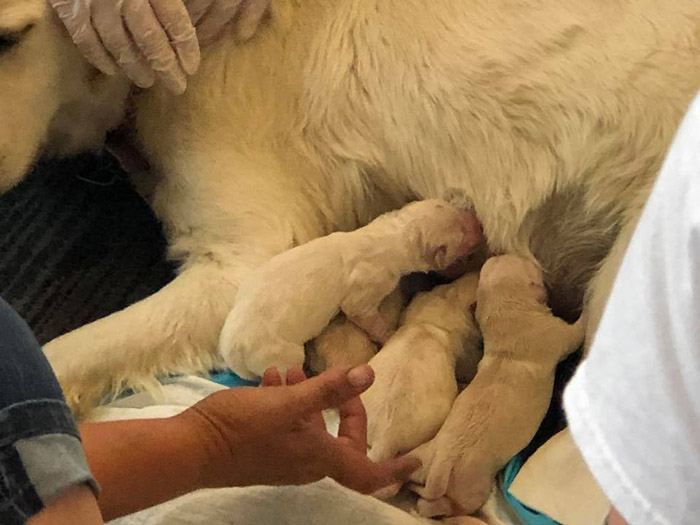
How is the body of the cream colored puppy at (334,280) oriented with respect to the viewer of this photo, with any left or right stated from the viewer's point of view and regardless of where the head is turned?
facing away from the viewer and to the right of the viewer

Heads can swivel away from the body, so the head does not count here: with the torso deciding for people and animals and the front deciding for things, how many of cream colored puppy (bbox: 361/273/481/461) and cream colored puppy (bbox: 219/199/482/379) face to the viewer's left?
0

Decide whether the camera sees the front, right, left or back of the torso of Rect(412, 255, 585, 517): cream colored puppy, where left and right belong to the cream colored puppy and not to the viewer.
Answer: back

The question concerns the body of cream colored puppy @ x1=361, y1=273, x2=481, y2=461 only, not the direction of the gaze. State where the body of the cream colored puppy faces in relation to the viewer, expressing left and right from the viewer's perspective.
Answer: facing away from the viewer and to the right of the viewer
